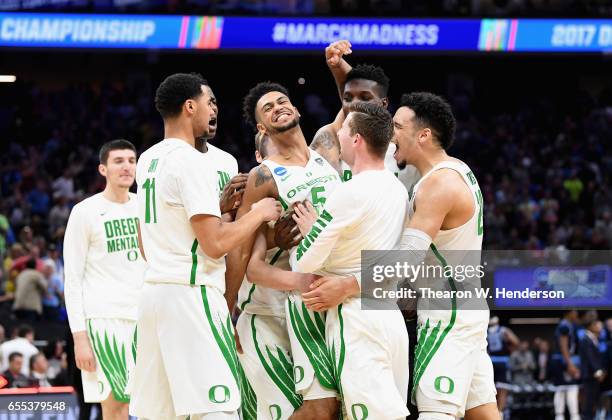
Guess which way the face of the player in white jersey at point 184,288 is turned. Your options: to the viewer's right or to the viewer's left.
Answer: to the viewer's right

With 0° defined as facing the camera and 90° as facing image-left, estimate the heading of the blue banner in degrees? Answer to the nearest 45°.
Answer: approximately 0°

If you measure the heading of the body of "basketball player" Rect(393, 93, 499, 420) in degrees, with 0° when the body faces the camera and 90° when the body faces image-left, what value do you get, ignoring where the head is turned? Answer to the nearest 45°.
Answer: approximately 90°
